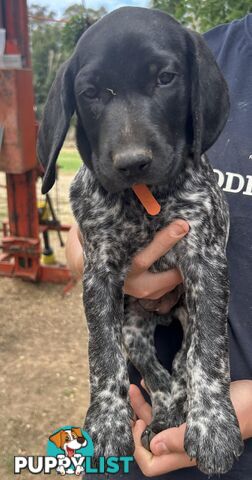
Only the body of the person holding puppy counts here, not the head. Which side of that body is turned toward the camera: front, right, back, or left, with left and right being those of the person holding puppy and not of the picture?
front

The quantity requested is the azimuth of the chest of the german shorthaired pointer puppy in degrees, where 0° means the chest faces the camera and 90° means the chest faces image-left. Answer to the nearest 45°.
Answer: approximately 0°

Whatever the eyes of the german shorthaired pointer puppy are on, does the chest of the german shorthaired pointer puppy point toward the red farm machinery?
no

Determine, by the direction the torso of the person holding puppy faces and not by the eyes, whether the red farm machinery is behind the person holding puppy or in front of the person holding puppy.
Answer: behind
